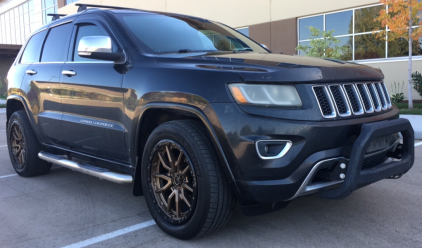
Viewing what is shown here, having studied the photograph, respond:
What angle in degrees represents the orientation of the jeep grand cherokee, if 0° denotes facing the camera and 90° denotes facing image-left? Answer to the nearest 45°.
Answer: approximately 315°
